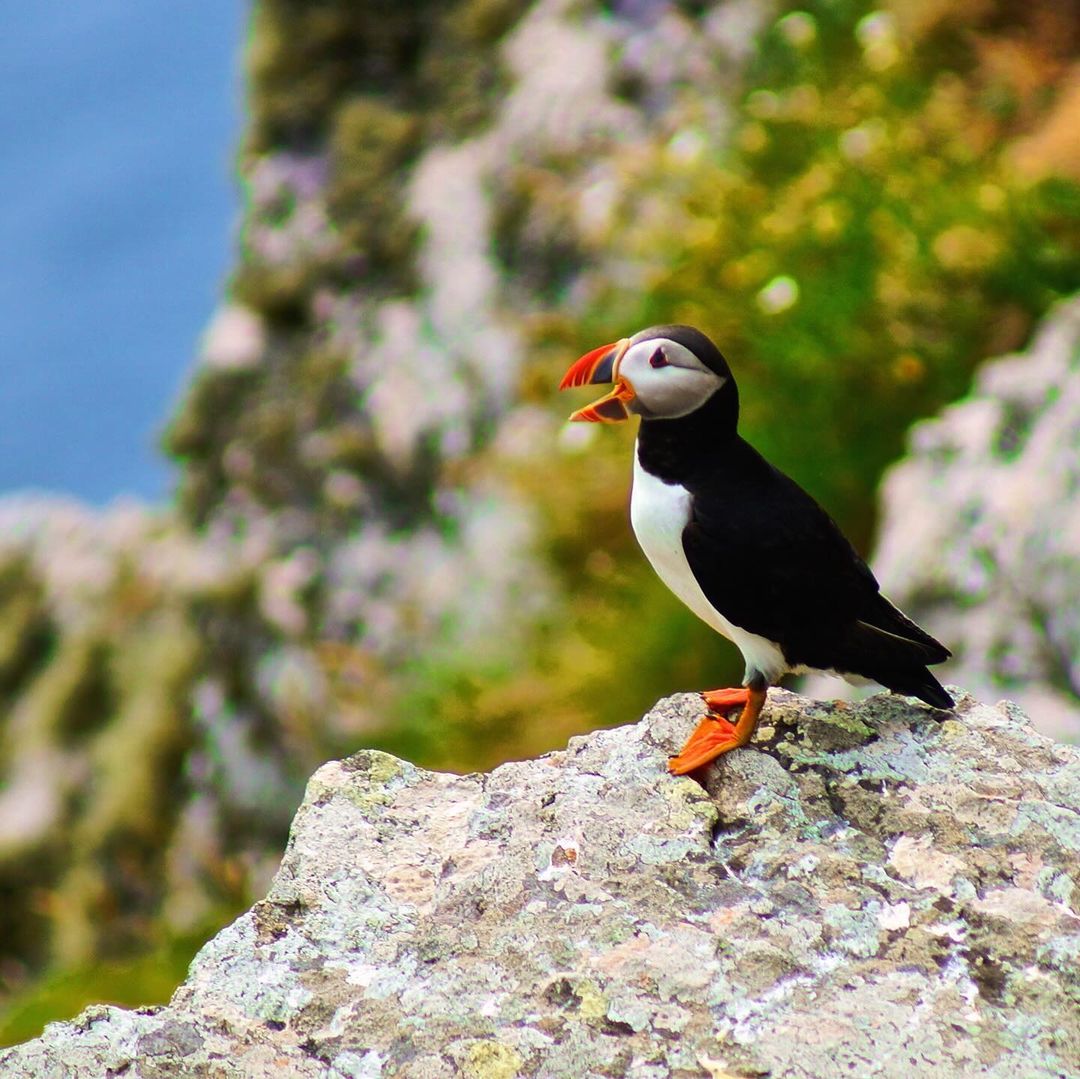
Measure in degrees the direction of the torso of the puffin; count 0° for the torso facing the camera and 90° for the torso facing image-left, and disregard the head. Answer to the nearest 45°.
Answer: approximately 90°
